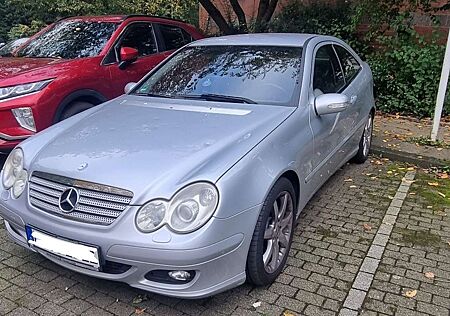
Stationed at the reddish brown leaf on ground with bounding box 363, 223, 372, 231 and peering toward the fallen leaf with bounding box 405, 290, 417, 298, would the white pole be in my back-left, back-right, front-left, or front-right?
back-left

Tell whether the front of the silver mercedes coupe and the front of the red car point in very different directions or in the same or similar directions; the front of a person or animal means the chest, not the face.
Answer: same or similar directions

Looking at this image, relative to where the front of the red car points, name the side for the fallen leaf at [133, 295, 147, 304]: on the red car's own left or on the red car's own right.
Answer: on the red car's own left

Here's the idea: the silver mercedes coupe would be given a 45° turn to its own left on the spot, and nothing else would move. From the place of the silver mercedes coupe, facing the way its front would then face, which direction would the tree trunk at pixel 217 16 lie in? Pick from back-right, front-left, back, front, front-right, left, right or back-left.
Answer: back

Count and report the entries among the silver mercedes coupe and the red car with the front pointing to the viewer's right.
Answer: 0

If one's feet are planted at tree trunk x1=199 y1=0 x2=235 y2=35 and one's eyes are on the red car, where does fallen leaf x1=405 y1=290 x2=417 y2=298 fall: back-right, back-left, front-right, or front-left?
front-left

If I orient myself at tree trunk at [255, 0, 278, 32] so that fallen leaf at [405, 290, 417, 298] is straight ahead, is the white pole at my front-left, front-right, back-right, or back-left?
front-left

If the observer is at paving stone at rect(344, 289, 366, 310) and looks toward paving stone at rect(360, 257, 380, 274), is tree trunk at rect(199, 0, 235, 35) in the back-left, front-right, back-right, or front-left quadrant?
front-left

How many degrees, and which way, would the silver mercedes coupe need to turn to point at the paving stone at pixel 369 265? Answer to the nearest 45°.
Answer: approximately 135° to its left

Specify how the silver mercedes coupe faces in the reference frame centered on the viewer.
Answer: facing the viewer and to the left of the viewer

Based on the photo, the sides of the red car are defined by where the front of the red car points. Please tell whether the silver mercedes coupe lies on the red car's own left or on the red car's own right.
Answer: on the red car's own left

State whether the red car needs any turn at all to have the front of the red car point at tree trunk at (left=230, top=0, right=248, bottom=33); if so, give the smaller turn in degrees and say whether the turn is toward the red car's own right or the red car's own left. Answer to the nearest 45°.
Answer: approximately 180°
